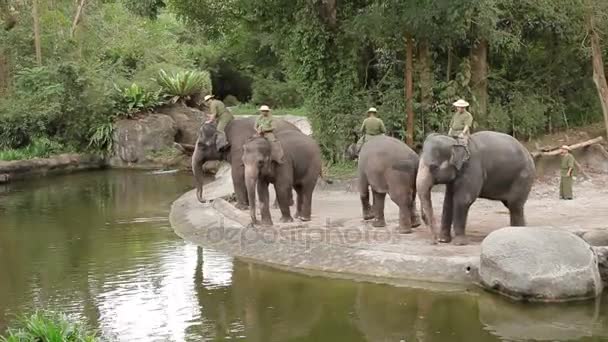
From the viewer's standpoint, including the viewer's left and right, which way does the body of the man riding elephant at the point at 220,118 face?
facing to the left of the viewer

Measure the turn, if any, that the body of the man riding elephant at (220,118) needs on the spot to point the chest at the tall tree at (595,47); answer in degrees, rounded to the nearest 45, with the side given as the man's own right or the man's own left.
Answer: approximately 180°

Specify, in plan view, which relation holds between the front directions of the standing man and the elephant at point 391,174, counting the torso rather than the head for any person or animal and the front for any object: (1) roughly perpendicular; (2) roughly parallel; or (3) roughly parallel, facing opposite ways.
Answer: roughly perpendicular

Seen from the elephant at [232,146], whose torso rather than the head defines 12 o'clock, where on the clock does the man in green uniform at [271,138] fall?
The man in green uniform is roughly at 8 o'clock from the elephant.

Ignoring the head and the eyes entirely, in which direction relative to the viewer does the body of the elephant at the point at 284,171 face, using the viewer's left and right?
facing the viewer and to the left of the viewer

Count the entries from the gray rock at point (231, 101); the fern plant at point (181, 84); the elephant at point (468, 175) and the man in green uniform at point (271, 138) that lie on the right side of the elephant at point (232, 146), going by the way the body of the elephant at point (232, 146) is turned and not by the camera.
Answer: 2

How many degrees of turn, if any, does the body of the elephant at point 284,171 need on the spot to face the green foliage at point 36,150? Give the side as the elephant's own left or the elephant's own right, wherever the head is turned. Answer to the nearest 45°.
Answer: approximately 90° to the elephant's own right

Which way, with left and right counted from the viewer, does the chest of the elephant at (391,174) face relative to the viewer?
facing away from the viewer and to the left of the viewer

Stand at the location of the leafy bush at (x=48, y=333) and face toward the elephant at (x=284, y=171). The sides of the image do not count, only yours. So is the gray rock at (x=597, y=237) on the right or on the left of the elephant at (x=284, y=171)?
right

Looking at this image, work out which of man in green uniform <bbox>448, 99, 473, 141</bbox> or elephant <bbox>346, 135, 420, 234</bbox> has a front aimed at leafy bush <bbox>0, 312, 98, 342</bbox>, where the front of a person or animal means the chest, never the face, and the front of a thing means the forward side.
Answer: the man in green uniform

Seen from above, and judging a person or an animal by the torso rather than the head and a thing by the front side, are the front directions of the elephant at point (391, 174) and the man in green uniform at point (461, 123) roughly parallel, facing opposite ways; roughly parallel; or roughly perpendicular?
roughly perpendicular

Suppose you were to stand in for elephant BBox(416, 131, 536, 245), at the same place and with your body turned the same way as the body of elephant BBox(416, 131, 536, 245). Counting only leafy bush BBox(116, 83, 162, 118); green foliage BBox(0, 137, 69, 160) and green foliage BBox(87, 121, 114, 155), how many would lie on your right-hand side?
3

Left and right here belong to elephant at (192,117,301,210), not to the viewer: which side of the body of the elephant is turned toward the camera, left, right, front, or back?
left

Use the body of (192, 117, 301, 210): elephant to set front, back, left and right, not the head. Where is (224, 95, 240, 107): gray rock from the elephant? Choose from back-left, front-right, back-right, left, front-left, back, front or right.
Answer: right
